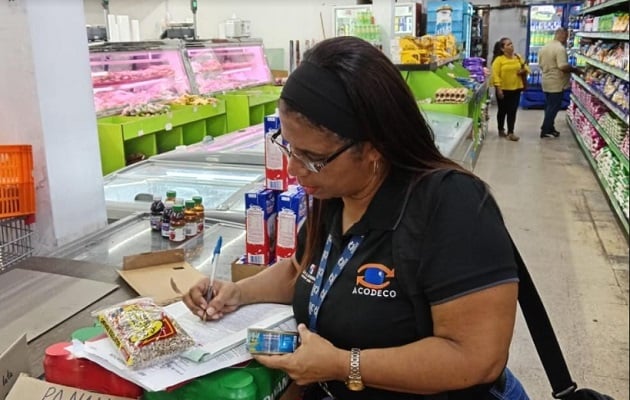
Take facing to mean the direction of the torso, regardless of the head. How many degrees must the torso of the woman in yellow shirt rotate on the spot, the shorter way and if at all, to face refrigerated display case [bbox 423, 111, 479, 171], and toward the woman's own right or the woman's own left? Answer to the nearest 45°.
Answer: approximately 45° to the woman's own right

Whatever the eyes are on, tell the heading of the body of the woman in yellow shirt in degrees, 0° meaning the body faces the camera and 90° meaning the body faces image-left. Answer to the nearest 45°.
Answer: approximately 315°

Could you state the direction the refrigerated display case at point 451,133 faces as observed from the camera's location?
facing the viewer and to the right of the viewer

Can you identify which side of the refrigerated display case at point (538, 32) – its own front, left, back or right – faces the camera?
front

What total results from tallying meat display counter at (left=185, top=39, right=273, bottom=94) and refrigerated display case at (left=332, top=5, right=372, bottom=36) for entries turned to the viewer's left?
0

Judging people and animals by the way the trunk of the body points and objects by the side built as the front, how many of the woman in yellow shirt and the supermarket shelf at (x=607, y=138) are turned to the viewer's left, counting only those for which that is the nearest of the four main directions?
1

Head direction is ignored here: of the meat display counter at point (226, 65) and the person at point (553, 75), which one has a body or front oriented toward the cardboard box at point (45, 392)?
the meat display counter

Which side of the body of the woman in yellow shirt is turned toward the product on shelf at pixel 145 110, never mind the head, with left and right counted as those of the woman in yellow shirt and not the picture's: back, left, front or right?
right

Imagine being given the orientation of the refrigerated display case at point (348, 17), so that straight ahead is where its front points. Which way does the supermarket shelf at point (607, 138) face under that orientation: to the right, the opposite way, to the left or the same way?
to the right

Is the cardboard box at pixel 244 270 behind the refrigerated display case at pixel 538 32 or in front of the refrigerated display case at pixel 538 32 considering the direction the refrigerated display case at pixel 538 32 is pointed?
in front

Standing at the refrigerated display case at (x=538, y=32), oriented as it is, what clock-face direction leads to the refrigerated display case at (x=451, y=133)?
the refrigerated display case at (x=451, y=133) is roughly at 12 o'clock from the refrigerated display case at (x=538, y=32).

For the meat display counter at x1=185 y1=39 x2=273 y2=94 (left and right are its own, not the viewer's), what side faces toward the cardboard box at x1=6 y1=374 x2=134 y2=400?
front

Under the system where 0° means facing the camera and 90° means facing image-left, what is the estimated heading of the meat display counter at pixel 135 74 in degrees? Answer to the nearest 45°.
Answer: approximately 315°

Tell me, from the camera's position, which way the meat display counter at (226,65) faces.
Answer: facing the viewer

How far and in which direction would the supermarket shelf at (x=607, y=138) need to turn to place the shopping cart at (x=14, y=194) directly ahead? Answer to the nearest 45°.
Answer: approximately 90° to its left

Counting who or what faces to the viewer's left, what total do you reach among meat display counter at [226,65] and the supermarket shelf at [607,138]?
1

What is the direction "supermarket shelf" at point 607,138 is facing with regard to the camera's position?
facing to the left of the viewer

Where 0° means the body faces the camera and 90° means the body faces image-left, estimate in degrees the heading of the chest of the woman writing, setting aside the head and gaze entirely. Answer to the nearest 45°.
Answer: approximately 45°
